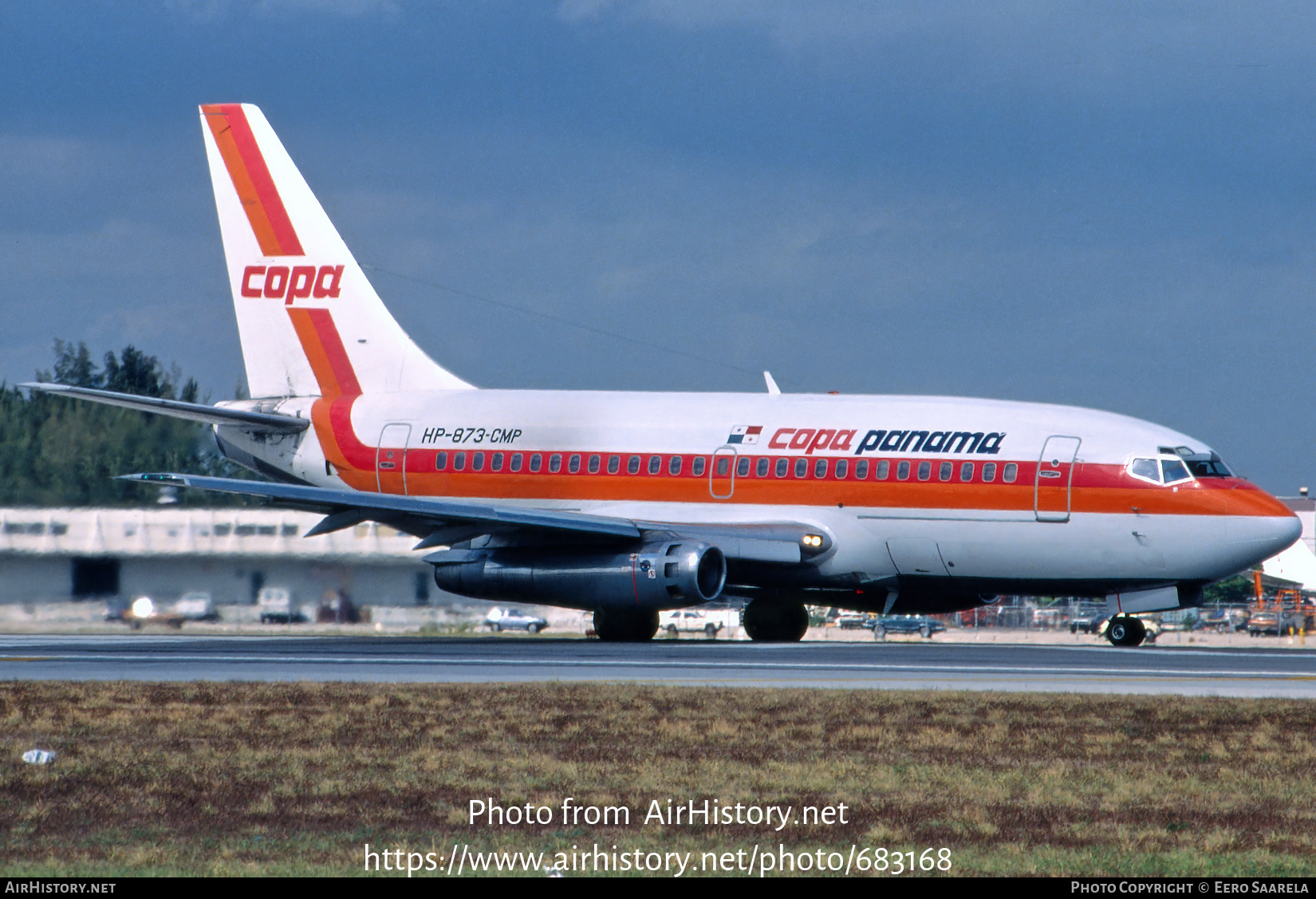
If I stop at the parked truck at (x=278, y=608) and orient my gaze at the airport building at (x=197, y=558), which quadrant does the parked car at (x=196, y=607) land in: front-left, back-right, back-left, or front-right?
front-left

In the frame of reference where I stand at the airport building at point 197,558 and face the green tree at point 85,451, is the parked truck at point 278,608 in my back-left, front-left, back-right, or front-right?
back-right

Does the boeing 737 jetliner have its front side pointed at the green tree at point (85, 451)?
no

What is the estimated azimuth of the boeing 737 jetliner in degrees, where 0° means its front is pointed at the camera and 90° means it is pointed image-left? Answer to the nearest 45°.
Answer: approximately 315°

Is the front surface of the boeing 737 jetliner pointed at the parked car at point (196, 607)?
no

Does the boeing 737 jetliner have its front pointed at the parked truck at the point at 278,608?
no
